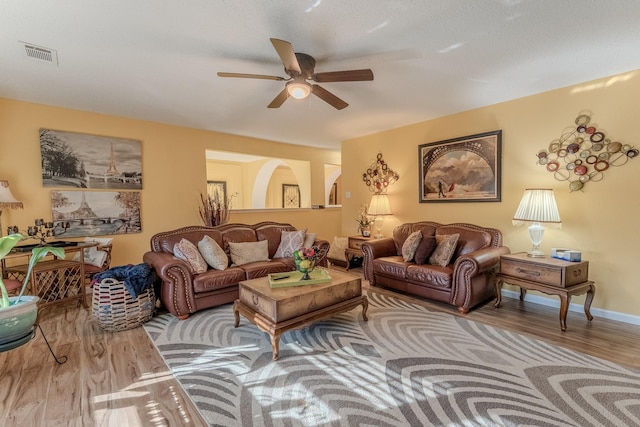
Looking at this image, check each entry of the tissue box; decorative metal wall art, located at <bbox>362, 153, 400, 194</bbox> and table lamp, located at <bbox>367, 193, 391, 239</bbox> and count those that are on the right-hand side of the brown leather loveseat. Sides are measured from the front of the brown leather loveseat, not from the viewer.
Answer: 2

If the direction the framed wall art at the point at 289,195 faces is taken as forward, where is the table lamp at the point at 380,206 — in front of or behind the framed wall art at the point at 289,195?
in front

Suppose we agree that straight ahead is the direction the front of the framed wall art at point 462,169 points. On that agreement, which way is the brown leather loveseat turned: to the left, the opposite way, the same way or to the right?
the same way

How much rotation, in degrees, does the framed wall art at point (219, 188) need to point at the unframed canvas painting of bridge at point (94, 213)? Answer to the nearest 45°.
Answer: approximately 45° to its right

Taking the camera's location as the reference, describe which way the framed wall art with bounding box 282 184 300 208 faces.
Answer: facing the viewer and to the right of the viewer

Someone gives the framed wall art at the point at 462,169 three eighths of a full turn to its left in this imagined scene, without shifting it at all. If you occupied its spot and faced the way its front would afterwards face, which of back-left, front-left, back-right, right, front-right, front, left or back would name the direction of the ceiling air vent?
back-right

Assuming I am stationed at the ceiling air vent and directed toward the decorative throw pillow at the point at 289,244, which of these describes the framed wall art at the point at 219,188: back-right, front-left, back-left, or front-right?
front-left

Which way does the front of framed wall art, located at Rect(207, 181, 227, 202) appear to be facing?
toward the camera

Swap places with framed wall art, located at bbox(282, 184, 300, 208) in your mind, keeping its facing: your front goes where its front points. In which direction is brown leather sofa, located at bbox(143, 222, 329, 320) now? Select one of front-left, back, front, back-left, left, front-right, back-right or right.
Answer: front-right

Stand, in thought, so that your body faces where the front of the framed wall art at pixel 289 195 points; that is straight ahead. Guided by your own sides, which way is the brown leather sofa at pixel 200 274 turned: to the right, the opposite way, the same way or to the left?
the same way

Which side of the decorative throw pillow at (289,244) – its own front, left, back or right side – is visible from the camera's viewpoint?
front

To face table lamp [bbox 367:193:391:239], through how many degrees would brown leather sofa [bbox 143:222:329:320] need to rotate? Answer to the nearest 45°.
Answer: approximately 45° to its left

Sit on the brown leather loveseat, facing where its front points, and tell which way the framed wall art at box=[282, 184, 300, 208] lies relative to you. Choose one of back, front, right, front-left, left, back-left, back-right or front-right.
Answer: right

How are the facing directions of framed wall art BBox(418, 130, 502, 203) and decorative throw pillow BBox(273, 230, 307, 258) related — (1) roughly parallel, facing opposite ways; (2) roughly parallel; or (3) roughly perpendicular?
roughly perpendicular

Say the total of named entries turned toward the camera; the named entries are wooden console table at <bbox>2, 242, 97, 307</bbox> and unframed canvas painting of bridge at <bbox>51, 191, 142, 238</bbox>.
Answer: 2

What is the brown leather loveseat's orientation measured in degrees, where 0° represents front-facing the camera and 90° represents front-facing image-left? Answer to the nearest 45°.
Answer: approximately 45°

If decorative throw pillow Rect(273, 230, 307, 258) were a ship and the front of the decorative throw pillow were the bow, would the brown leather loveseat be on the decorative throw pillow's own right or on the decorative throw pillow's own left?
on the decorative throw pillow's own left
